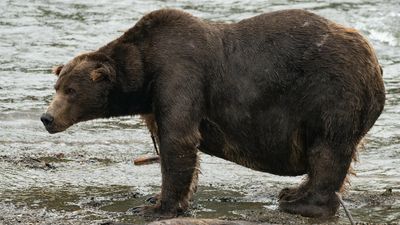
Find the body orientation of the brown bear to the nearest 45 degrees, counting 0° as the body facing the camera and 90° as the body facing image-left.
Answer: approximately 90°

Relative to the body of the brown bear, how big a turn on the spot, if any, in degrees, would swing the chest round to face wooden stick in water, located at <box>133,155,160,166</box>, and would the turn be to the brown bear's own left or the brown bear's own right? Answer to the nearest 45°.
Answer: approximately 45° to the brown bear's own right
